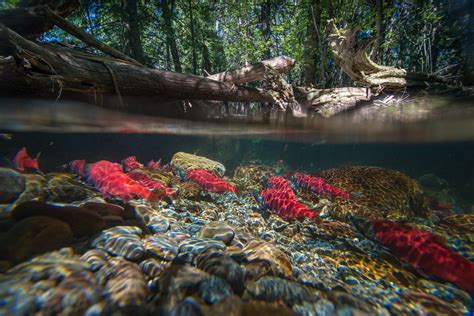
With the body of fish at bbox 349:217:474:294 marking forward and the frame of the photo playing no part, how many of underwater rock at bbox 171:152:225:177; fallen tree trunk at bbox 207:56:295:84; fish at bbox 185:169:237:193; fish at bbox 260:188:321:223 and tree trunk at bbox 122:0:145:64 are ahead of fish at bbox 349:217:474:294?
5

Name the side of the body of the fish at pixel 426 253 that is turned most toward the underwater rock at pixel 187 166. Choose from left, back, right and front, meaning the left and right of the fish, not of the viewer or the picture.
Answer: front

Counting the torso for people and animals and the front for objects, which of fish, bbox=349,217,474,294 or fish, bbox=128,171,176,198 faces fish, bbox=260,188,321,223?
fish, bbox=349,217,474,294

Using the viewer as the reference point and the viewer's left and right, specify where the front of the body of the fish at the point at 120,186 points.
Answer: facing to the left of the viewer

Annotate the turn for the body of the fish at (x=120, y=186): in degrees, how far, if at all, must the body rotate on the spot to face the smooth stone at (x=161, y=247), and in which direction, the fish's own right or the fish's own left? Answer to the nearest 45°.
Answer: approximately 90° to the fish's own left

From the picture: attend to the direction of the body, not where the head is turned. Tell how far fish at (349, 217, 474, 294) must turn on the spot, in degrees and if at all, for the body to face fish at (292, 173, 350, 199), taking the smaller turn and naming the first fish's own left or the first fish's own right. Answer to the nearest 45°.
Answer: approximately 45° to the first fish's own right

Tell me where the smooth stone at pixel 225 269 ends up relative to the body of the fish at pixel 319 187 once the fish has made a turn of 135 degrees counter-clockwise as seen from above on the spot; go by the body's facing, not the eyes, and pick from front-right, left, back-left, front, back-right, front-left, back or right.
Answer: front-right

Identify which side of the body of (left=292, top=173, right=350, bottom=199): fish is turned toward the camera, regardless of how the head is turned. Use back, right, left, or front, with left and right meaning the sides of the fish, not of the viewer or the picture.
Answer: left

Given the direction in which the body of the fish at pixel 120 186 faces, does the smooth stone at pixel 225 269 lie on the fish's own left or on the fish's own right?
on the fish's own left

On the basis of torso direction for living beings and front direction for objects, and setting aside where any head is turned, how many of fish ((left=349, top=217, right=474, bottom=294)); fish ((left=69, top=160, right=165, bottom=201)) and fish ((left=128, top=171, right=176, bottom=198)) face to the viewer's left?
3

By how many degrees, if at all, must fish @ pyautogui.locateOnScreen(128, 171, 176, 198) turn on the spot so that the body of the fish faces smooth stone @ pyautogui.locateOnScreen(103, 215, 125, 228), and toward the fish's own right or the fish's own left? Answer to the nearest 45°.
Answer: approximately 90° to the fish's own left

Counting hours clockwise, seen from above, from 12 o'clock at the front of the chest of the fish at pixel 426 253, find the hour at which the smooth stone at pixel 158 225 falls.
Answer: The smooth stone is roughly at 11 o'clock from the fish.

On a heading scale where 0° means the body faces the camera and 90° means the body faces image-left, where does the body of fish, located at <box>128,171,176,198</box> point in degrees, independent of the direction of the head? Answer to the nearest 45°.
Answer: approximately 90°

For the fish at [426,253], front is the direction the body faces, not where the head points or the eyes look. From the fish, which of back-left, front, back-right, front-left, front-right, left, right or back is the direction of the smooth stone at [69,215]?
front-left
